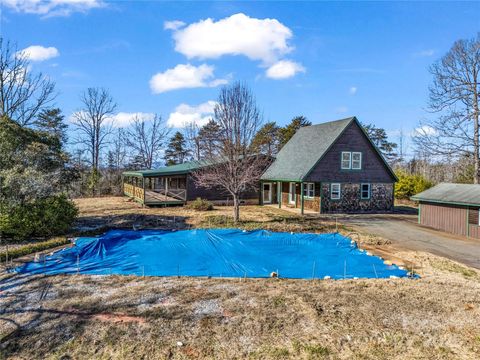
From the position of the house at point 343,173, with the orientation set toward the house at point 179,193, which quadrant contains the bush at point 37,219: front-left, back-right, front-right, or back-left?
front-left

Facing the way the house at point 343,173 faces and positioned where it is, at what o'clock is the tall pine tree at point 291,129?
The tall pine tree is roughly at 4 o'clock from the house.

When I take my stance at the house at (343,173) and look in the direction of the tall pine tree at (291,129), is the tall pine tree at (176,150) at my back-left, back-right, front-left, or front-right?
front-left

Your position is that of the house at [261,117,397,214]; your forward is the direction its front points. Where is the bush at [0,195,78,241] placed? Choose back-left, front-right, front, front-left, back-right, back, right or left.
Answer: front

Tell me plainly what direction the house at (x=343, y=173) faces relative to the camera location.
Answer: facing the viewer and to the left of the viewer

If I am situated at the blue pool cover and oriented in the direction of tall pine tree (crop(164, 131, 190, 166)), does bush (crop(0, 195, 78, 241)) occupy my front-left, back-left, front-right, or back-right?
front-left

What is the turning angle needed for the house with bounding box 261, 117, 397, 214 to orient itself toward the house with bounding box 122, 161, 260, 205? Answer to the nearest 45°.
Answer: approximately 45° to its right

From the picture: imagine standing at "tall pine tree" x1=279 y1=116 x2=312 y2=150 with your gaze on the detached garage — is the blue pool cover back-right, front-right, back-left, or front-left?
front-right

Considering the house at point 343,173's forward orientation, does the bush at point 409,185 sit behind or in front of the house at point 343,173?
behind

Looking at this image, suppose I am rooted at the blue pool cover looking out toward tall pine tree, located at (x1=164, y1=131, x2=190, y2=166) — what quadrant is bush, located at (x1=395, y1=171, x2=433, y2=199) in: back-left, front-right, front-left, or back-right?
front-right

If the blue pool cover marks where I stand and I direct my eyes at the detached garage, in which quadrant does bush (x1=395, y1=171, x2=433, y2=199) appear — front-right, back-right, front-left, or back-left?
front-left

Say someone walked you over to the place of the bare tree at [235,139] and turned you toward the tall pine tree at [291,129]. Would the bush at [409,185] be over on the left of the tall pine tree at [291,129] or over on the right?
right

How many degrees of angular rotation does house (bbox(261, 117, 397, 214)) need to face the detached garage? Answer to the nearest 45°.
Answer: approximately 90° to its left
